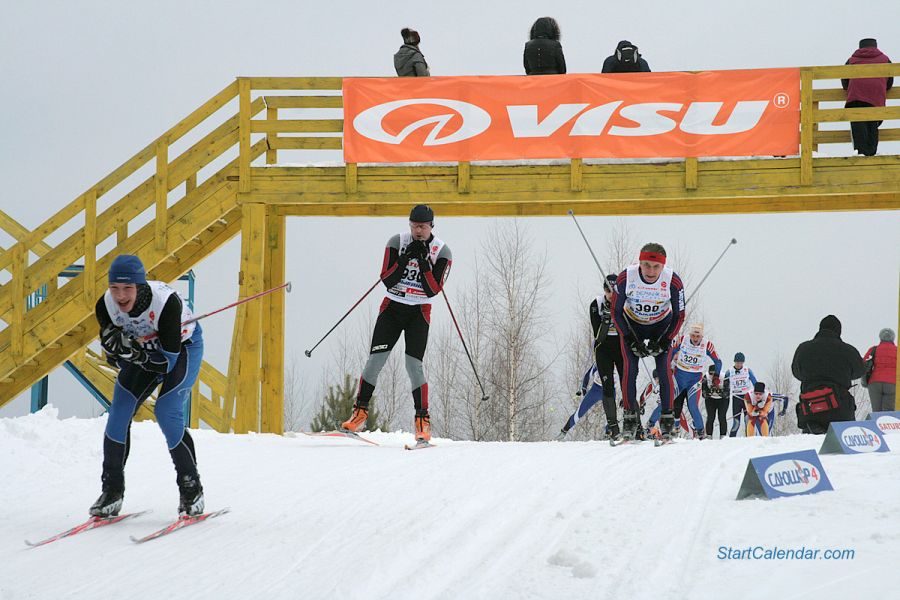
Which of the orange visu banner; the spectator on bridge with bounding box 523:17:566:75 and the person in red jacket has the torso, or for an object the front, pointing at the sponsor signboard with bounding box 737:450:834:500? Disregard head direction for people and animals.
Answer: the orange visu banner

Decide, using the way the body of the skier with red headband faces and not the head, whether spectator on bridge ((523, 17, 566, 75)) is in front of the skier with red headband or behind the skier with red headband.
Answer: behind

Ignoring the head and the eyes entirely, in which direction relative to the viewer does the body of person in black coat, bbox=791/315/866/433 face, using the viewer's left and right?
facing away from the viewer

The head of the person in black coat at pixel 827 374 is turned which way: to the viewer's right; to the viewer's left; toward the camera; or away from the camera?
away from the camera

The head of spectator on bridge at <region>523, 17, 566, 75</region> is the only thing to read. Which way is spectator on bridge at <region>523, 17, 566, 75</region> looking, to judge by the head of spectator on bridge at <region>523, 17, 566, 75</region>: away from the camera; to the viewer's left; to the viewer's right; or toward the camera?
away from the camera

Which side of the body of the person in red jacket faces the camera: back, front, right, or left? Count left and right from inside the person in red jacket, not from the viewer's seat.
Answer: back

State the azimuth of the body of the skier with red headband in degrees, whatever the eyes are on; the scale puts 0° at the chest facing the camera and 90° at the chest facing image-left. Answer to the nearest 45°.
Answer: approximately 0°

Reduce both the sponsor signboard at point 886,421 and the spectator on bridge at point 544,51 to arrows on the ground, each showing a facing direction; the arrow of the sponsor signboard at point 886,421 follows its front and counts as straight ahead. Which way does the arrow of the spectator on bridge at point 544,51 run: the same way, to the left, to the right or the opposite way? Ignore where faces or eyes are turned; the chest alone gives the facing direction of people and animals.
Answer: the opposite way

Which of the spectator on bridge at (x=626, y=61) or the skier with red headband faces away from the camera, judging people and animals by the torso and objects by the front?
the spectator on bridge

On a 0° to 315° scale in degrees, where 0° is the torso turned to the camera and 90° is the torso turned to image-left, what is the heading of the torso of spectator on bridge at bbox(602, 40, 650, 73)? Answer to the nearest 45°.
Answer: approximately 180°
